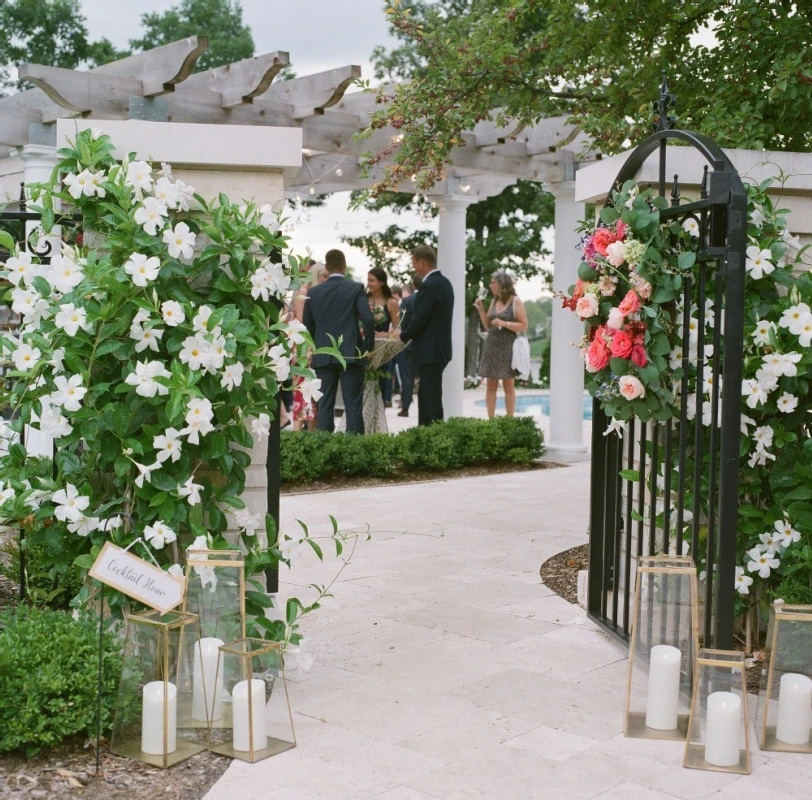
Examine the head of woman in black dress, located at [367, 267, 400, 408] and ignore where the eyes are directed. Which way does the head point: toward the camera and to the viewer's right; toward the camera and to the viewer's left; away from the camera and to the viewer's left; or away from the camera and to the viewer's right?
toward the camera and to the viewer's left

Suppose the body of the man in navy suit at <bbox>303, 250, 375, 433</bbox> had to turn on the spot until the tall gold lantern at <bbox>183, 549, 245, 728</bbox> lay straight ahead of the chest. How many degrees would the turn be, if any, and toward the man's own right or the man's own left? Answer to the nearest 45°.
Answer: approximately 180°

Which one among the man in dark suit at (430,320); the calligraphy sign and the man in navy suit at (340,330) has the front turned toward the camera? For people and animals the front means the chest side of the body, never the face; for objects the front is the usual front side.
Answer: the calligraphy sign

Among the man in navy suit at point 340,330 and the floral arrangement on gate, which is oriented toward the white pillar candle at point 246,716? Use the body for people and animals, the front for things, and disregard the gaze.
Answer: the floral arrangement on gate

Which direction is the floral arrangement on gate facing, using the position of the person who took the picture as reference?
facing the viewer and to the left of the viewer

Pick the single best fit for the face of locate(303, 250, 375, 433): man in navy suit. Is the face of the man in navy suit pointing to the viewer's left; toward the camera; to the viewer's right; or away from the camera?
away from the camera

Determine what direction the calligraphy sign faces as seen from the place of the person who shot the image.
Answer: facing the viewer

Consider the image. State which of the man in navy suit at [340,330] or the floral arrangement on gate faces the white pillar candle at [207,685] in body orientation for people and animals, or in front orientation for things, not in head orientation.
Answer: the floral arrangement on gate

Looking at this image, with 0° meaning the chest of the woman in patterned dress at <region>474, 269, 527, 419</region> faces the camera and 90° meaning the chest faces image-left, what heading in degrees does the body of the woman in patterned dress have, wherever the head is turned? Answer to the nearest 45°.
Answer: approximately 45°

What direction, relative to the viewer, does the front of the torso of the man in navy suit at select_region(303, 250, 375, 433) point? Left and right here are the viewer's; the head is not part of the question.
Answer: facing away from the viewer

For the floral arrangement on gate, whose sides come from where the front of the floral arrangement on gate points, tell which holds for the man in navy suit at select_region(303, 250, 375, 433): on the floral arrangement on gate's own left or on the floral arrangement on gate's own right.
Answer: on the floral arrangement on gate's own right

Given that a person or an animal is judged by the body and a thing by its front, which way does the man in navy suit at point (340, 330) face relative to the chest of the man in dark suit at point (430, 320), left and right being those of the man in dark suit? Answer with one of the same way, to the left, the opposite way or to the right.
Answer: to the right

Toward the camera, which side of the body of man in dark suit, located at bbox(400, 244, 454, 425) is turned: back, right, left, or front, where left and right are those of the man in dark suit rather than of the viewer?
left
